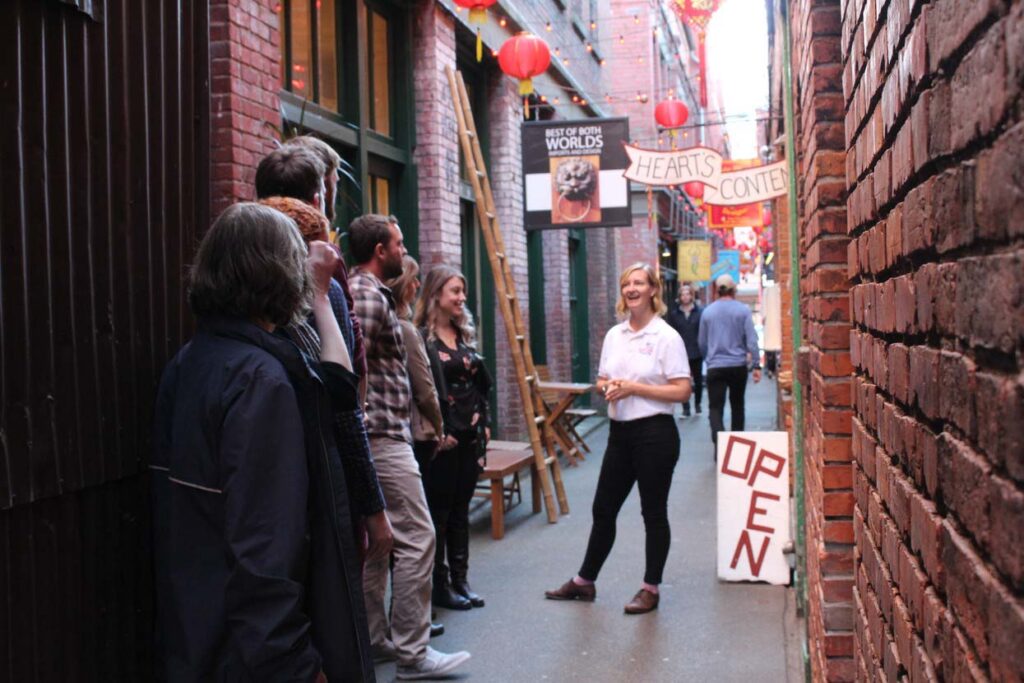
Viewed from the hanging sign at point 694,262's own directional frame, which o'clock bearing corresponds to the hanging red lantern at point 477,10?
The hanging red lantern is roughly at 12 o'clock from the hanging sign.

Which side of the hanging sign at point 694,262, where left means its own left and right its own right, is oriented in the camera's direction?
front

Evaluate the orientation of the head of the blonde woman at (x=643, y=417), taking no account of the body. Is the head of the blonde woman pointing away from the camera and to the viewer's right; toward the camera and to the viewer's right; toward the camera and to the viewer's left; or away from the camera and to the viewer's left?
toward the camera and to the viewer's left

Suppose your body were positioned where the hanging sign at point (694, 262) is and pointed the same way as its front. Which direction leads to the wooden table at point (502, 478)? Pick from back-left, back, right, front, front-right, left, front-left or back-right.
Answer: front

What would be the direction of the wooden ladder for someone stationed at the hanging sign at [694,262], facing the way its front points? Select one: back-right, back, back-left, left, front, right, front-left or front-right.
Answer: front

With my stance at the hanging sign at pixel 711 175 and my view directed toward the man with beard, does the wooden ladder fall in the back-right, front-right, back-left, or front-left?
front-right

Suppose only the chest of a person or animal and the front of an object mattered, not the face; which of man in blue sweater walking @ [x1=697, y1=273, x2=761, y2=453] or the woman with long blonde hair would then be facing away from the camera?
the man in blue sweater walking

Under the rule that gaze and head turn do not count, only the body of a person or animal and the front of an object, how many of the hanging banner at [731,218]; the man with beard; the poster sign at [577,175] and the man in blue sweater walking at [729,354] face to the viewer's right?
1

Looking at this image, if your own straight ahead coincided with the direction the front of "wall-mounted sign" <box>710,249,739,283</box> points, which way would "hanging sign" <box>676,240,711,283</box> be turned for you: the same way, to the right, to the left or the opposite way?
the same way

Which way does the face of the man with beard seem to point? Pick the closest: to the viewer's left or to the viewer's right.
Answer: to the viewer's right

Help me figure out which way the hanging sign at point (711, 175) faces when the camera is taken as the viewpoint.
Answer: facing the viewer

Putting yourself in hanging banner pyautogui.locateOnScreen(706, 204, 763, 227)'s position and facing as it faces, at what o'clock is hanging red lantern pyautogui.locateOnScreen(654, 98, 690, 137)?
The hanging red lantern is roughly at 12 o'clock from the hanging banner.

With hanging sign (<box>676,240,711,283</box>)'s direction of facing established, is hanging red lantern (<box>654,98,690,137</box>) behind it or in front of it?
in front

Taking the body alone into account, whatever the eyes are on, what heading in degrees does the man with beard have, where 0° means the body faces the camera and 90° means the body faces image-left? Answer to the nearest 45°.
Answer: approximately 270°

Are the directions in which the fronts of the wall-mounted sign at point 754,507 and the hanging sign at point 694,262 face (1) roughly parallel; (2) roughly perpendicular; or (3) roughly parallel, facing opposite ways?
roughly parallel

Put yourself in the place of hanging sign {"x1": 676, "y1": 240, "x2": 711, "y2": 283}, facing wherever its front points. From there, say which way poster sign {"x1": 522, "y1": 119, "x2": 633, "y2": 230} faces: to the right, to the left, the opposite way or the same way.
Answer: the same way

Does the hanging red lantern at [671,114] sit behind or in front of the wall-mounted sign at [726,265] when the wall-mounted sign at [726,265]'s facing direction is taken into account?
in front

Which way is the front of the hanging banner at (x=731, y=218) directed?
toward the camera

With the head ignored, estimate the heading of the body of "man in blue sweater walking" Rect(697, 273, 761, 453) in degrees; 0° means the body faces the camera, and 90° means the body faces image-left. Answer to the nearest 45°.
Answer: approximately 180°
